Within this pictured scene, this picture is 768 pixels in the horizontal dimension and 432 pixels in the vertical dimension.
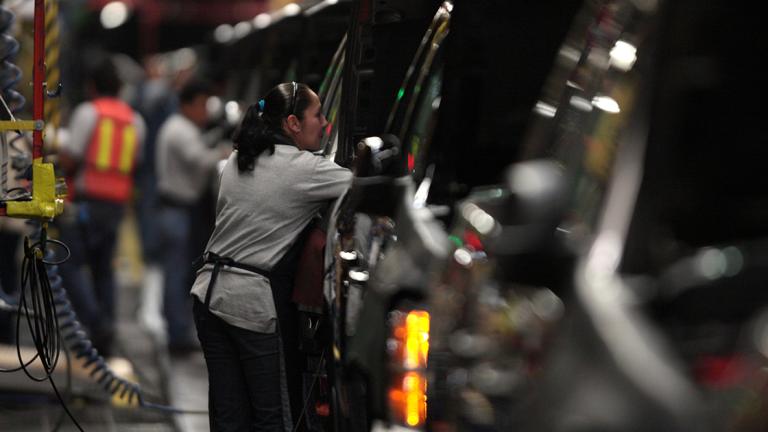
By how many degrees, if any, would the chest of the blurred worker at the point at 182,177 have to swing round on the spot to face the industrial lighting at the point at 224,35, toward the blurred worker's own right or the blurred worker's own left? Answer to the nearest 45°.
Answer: approximately 90° to the blurred worker's own left

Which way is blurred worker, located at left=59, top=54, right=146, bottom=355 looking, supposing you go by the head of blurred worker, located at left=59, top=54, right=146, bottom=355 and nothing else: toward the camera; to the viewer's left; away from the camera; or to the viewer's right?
away from the camera

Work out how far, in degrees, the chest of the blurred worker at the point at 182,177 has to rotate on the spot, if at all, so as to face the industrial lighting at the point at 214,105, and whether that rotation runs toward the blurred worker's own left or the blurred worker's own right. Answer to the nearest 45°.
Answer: approximately 90° to the blurred worker's own left

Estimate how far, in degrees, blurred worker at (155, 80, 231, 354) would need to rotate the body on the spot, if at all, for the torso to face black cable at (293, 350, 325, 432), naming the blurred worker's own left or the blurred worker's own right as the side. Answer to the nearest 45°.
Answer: approximately 90° to the blurred worker's own right

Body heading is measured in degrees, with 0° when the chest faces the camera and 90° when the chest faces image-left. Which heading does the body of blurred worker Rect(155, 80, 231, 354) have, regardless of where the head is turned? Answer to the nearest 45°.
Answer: approximately 270°

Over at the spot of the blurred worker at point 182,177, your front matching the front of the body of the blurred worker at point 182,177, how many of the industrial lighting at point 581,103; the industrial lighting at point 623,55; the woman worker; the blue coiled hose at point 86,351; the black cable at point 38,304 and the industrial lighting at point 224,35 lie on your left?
1

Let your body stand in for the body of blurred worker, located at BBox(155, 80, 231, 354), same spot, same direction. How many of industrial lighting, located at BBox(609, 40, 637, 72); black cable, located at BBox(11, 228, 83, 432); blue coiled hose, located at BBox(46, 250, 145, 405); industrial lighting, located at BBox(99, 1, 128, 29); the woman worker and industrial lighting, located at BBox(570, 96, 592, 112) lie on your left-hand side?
1

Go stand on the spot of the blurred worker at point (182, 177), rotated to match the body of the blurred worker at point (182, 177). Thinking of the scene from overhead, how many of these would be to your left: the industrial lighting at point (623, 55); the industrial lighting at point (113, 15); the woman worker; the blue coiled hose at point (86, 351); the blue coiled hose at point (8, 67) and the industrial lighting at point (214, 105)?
2

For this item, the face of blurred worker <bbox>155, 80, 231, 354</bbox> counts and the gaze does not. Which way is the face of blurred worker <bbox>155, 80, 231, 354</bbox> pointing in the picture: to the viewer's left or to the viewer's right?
to the viewer's right

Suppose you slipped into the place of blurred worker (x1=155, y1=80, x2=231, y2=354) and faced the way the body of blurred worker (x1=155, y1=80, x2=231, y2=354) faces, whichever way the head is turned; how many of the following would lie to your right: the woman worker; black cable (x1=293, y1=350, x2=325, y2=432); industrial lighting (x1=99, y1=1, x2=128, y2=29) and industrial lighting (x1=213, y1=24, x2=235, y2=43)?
2
